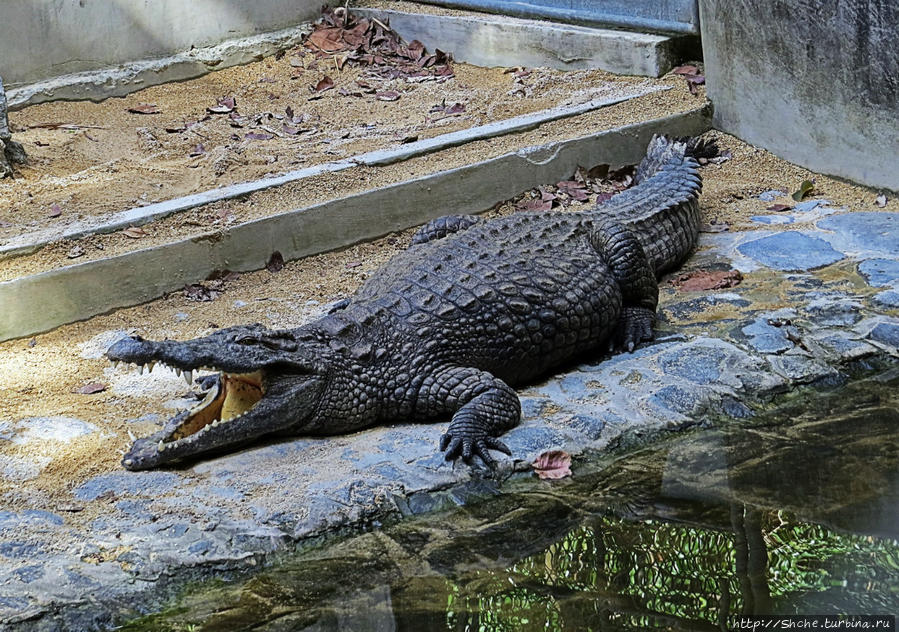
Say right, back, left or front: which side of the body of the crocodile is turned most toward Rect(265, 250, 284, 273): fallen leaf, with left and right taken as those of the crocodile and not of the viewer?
right

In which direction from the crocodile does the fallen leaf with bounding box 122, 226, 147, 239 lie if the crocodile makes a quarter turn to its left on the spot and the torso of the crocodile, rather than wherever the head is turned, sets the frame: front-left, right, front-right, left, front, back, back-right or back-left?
back

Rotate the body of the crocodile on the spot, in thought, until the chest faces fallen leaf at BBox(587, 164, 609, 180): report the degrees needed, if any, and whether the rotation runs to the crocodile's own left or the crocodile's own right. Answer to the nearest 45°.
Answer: approximately 180°

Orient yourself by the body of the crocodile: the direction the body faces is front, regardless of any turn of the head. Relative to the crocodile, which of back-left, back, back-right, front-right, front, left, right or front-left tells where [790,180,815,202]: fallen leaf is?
back

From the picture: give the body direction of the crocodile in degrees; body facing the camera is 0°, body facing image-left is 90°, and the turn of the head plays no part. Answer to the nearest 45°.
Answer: approximately 45°

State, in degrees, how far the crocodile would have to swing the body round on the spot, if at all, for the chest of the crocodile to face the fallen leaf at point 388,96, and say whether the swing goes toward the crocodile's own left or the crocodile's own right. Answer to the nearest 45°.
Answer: approximately 135° to the crocodile's own right

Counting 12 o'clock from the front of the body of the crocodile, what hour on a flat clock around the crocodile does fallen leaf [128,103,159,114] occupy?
The fallen leaf is roughly at 4 o'clock from the crocodile.

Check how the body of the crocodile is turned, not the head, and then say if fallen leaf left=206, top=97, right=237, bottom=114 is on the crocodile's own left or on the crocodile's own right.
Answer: on the crocodile's own right

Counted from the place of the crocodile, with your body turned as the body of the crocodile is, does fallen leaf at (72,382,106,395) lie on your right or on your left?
on your right
